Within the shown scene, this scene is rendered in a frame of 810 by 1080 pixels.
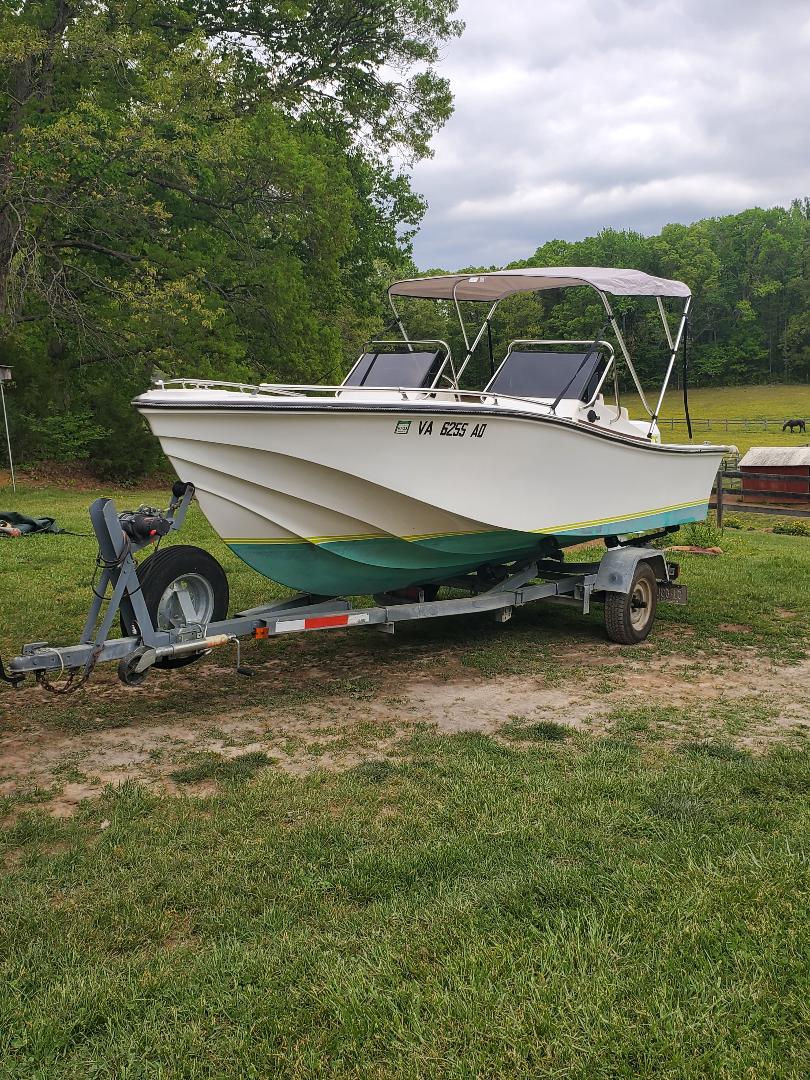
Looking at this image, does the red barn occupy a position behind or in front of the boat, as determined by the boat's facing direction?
behind

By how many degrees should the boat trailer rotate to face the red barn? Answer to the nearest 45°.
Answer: approximately 180°

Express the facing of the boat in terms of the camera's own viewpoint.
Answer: facing the viewer and to the left of the viewer
